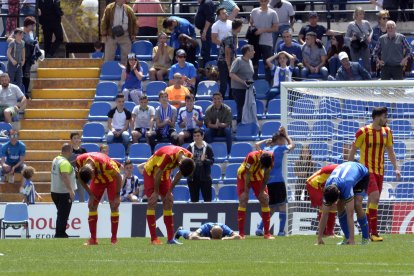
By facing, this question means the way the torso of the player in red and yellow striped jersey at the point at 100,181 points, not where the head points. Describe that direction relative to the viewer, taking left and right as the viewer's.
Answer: facing the viewer and to the left of the viewer

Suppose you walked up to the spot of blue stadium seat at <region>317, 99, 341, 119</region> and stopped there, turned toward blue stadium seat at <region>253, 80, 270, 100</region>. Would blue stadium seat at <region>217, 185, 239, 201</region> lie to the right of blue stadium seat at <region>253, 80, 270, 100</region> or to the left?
left

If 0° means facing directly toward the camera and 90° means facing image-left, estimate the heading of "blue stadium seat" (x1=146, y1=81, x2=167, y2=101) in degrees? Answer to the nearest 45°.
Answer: approximately 0°

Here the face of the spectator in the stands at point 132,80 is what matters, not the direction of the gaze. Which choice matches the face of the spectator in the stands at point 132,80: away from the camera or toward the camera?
toward the camera

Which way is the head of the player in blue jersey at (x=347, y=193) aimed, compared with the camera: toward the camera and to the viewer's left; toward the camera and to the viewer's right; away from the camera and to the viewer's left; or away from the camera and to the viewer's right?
toward the camera and to the viewer's left

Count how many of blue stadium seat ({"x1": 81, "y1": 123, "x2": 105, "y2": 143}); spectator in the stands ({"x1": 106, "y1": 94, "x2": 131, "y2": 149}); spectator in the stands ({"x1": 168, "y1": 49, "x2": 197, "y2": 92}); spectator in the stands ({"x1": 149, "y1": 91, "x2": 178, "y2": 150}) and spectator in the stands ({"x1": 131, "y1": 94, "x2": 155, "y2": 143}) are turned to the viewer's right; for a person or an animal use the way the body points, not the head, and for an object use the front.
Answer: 0

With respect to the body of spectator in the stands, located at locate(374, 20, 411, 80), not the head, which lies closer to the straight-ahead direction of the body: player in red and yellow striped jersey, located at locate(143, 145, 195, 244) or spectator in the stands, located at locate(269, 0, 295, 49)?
the player in red and yellow striped jersey

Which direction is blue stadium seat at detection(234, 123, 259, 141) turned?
toward the camera

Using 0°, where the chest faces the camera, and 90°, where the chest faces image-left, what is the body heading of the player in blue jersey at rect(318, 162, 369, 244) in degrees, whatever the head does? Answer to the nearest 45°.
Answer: approximately 45°

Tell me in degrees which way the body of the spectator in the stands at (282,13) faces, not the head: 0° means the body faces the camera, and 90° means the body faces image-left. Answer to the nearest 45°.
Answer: approximately 45°

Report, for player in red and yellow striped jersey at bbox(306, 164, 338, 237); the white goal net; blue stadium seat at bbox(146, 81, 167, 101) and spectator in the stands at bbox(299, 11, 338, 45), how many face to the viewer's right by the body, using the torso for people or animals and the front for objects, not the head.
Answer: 1

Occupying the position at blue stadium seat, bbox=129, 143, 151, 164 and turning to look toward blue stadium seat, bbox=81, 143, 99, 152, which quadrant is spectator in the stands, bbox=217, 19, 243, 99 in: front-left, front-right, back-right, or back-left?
back-right

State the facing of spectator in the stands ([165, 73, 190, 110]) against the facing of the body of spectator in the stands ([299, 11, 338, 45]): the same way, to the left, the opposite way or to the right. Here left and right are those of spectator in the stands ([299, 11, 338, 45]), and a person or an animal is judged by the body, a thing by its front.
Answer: the same way
